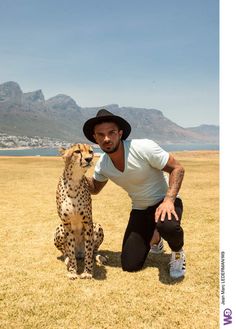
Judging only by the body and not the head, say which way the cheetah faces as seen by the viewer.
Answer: toward the camera

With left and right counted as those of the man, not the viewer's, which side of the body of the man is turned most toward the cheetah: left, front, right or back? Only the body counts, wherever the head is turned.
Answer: right

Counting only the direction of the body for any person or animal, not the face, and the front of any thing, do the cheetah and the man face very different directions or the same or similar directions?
same or similar directions

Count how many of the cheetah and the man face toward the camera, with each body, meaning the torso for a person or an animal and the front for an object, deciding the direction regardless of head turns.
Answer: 2

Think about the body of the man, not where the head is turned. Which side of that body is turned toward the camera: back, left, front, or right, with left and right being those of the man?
front

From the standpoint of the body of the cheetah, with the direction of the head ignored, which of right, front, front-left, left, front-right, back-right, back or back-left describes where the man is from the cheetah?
left
